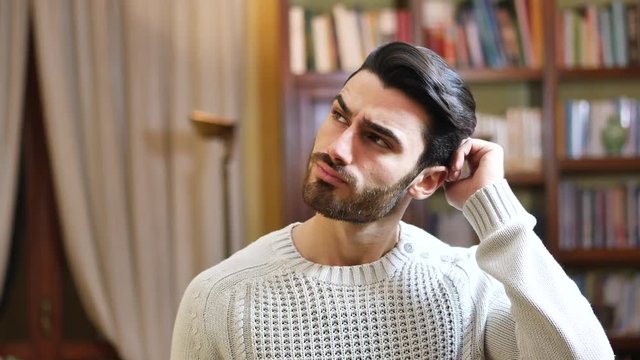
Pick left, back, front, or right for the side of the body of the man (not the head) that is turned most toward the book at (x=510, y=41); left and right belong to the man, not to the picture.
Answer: back

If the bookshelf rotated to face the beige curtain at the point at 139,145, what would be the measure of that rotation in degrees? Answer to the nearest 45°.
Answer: approximately 90° to its right

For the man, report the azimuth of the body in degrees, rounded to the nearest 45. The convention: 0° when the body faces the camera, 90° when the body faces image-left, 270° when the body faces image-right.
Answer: approximately 0°

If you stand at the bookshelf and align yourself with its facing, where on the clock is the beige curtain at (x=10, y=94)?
The beige curtain is roughly at 3 o'clock from the bookshelf.

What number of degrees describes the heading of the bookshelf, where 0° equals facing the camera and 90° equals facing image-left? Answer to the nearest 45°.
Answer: approximately 0°

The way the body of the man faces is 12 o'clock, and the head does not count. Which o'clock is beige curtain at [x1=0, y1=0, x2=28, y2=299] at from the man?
The beige curtain is roughly at 5 o'clock from the man.

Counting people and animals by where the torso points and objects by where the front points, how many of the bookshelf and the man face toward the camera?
2

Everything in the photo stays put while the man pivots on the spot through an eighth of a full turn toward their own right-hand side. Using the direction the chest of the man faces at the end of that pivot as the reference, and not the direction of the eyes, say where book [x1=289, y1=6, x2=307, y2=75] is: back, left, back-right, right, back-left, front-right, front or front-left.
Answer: back-right

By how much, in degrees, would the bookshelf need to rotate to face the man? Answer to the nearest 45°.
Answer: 0° — it already faces them

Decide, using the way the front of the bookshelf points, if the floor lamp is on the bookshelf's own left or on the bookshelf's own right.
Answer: on the bookshelf's own right

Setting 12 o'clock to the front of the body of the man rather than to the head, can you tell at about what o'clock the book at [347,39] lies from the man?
The book is roughly at 6 o'clock from the man.
